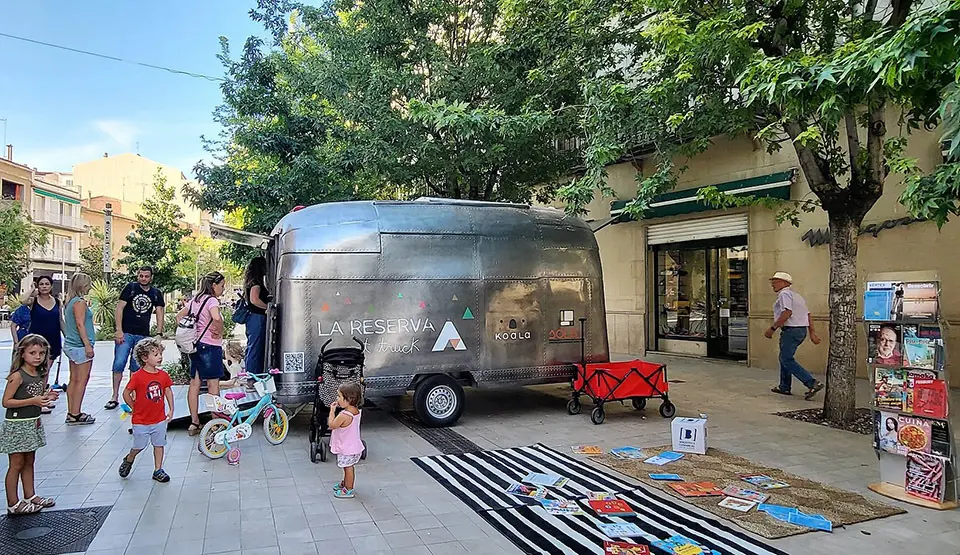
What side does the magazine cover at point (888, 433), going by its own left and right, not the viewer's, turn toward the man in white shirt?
back

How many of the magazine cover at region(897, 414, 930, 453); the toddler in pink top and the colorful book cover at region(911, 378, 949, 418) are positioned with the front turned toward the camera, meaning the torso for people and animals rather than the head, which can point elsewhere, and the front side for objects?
2

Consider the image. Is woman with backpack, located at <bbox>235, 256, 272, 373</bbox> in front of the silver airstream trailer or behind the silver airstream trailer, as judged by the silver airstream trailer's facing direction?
behind

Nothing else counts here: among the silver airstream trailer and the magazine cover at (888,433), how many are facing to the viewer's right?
1

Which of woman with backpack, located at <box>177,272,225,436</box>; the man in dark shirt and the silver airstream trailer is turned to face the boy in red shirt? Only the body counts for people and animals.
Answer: the man in dark shirt

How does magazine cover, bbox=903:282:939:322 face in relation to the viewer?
toward the camera

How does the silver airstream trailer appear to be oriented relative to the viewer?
to the viewer's right

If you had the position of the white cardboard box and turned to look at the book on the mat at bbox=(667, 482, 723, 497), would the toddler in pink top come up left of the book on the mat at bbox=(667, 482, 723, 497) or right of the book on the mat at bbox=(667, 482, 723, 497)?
right

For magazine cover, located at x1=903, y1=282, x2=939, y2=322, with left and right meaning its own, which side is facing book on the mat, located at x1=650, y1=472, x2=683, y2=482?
right

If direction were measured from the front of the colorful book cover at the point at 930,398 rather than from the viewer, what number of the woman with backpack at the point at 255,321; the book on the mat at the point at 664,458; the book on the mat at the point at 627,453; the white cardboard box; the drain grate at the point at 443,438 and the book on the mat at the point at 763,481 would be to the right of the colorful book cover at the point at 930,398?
6

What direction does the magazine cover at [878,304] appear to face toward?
toward the camera

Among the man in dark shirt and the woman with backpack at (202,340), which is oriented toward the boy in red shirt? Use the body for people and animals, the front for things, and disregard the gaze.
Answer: the man in dark shirt

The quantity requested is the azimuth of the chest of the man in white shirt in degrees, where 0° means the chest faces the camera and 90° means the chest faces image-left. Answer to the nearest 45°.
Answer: approximately 90°
